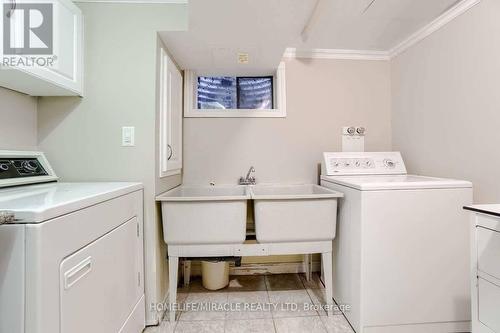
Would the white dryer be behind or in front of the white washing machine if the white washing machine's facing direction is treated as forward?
in front

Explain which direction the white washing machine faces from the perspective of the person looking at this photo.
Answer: facing the viewer

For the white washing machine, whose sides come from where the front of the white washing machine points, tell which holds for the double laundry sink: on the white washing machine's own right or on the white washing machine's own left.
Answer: on the white washing machine's own right

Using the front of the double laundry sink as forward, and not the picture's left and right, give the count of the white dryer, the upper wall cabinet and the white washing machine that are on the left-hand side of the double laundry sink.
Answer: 1

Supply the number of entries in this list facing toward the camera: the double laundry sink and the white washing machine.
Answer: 2

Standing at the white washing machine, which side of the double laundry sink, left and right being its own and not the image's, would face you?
left

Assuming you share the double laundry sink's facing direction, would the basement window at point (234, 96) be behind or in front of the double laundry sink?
behind

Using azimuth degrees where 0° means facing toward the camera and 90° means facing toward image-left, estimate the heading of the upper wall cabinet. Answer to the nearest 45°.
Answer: approximately 315°
